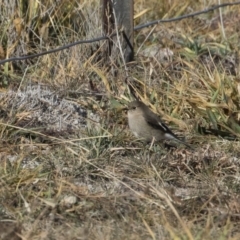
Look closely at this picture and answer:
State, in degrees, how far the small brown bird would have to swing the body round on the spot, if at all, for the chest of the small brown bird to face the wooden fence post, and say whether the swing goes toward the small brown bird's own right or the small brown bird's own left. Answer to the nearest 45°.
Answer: approximately 90° to the small brown bird's own right

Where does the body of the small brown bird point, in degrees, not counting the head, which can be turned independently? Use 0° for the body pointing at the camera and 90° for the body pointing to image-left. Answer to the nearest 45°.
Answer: approximately 90°
